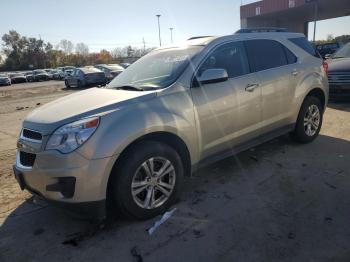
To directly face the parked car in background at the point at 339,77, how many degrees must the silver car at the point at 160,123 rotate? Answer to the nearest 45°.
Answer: approximately 180°

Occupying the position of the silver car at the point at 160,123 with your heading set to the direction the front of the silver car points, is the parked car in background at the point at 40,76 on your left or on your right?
on your right

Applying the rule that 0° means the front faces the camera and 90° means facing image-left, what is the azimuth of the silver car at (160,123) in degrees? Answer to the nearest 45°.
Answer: approximately 45°

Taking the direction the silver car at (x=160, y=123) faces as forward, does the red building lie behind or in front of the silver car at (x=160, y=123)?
behind

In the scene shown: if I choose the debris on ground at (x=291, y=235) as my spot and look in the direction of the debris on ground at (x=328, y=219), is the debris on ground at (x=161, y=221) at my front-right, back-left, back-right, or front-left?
back-left

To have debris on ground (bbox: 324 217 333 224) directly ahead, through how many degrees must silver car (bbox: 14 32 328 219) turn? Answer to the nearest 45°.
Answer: approximately 135° to its left
